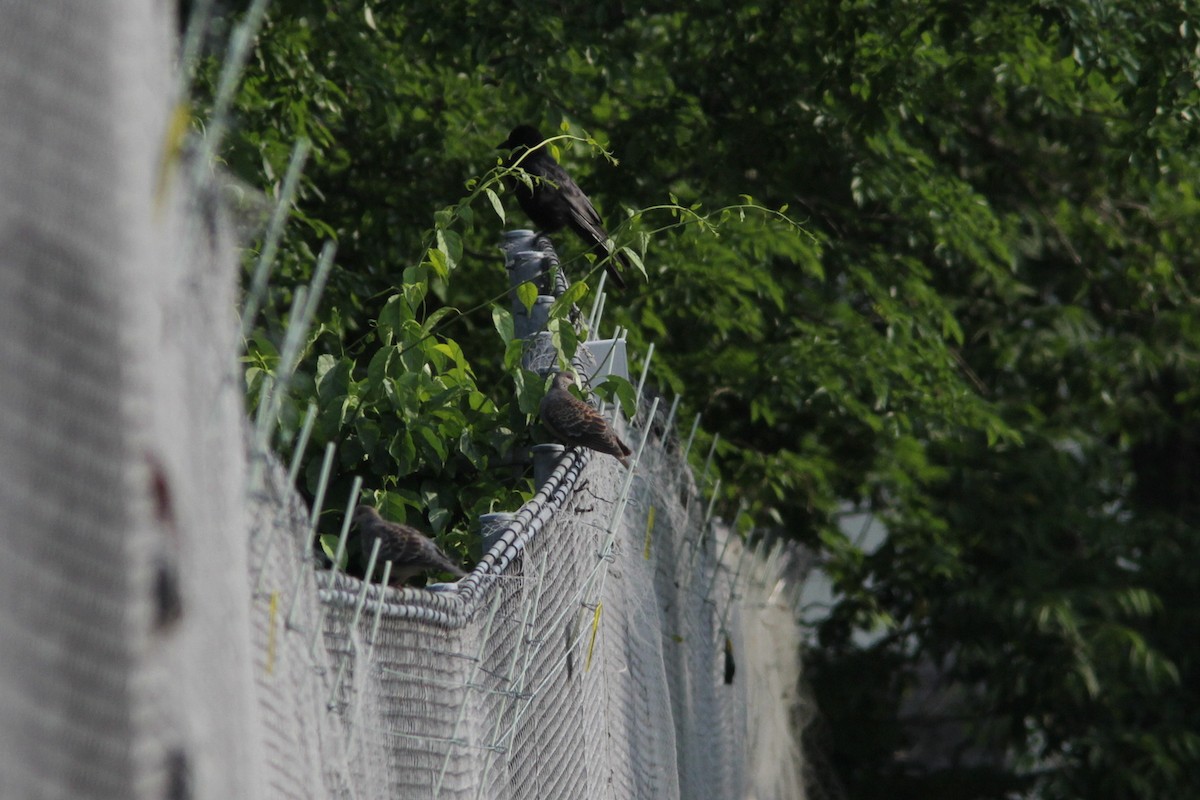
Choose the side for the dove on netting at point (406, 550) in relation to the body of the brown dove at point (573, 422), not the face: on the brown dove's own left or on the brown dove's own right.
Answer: on the brown dove's own left

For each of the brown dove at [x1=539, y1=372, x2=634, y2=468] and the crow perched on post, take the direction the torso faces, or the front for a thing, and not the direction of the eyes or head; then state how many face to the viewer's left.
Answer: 2

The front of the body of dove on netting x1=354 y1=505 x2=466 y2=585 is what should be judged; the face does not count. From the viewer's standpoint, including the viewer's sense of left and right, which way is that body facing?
facing to the left of the viewer

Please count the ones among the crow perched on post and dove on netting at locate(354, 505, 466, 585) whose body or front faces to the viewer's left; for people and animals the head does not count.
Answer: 2

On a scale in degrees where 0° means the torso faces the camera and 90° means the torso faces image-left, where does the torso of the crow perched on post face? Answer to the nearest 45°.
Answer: approximately 90°

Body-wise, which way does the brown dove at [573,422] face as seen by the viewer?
to the viewer's left
